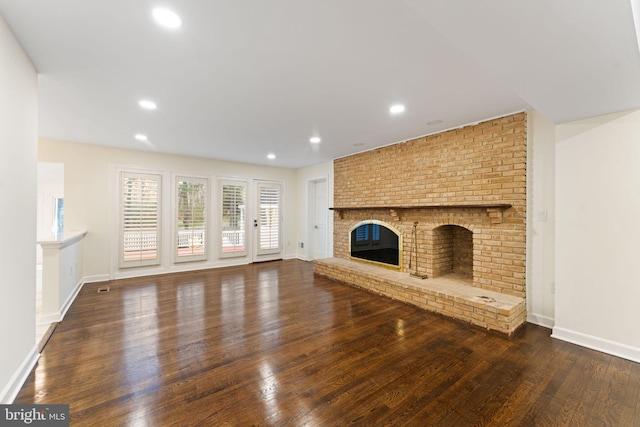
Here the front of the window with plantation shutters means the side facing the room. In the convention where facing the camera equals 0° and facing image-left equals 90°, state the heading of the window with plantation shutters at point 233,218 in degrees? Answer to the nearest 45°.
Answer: approximately 0°

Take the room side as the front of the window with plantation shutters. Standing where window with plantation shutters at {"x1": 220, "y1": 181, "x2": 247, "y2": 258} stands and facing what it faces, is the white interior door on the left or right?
on its left

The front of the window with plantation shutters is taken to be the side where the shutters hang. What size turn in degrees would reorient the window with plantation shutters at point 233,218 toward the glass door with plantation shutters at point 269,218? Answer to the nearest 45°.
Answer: approximately 90° to its left

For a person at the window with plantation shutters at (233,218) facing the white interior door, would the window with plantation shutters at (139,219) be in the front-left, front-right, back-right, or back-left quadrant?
back-right

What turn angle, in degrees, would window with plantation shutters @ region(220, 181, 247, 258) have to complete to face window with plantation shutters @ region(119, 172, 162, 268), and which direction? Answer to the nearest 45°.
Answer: approximately 90° to its right
